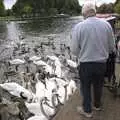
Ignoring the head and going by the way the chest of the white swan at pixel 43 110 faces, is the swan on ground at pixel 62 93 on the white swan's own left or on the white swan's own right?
on the white swan's own left

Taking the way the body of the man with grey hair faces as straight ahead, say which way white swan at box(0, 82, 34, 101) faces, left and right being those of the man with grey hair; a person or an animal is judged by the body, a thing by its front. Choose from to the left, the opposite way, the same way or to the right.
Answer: to the right

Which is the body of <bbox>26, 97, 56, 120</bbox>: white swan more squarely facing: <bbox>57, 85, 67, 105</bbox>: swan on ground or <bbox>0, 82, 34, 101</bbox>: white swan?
the swan on ground

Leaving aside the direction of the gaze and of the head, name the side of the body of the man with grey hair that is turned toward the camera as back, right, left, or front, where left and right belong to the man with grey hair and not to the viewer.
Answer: back

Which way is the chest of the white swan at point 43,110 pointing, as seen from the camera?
to the viewer's right

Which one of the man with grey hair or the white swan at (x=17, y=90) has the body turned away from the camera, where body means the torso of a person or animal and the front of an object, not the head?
the man with grey hair

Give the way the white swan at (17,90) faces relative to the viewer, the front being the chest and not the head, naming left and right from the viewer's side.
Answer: facing to the right of the viewer

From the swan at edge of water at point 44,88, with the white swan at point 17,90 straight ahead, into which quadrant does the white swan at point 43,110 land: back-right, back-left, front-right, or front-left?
back-left
